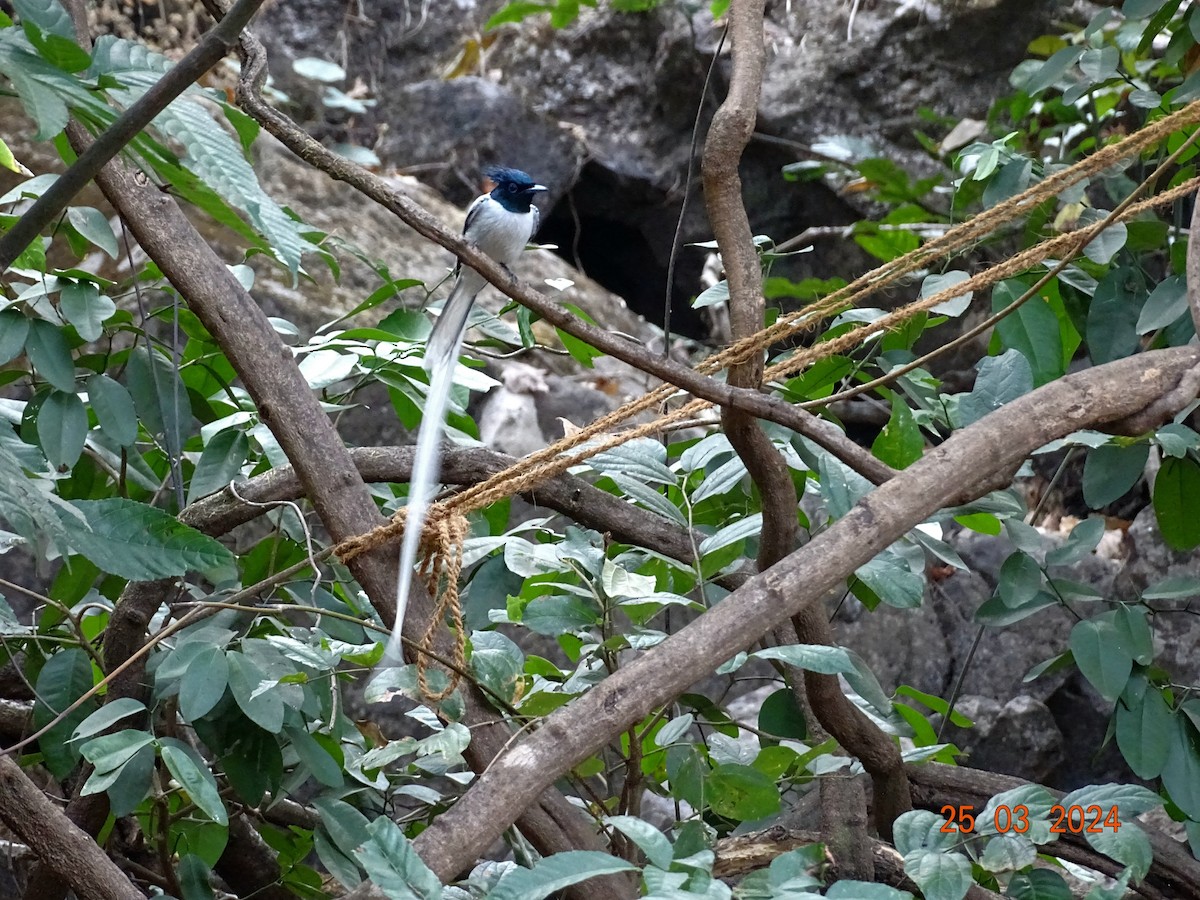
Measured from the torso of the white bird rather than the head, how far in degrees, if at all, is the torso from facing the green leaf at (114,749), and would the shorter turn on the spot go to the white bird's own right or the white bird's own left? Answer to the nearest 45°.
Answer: approximately 90° to the white bird's own right

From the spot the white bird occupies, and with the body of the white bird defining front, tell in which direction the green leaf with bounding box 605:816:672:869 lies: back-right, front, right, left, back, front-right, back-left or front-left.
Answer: front-right

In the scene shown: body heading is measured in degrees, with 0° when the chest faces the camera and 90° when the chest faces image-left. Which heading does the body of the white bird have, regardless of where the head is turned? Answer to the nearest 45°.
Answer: approximately 315°

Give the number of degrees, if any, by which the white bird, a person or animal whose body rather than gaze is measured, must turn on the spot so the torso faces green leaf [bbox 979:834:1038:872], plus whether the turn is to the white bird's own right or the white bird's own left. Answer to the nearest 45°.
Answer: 0° — it already faces it

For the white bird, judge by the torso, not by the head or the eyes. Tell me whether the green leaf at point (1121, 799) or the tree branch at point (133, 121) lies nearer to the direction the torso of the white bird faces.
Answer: the green leaf

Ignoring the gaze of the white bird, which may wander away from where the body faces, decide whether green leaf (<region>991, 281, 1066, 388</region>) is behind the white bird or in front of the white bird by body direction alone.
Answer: in front
